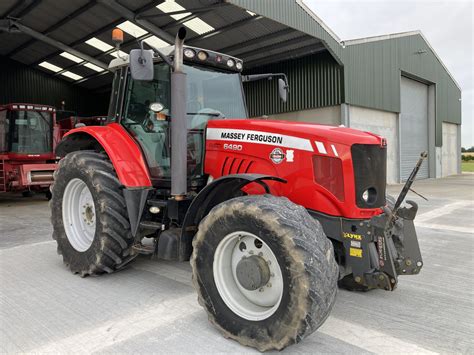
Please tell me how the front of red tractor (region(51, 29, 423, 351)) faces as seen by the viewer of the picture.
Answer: facing the viewer and to the right of the viewer

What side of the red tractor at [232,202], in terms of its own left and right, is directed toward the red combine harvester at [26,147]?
back

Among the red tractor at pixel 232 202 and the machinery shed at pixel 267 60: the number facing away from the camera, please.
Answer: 0

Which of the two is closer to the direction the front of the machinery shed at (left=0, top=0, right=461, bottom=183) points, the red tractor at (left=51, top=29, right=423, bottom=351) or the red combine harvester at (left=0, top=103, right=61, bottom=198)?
the red tractor

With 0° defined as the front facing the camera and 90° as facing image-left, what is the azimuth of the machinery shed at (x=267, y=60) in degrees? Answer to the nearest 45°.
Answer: approximately 315°

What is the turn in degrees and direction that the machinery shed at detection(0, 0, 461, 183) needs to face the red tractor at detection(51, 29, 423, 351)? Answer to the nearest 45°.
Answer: approximately 45° to its right
